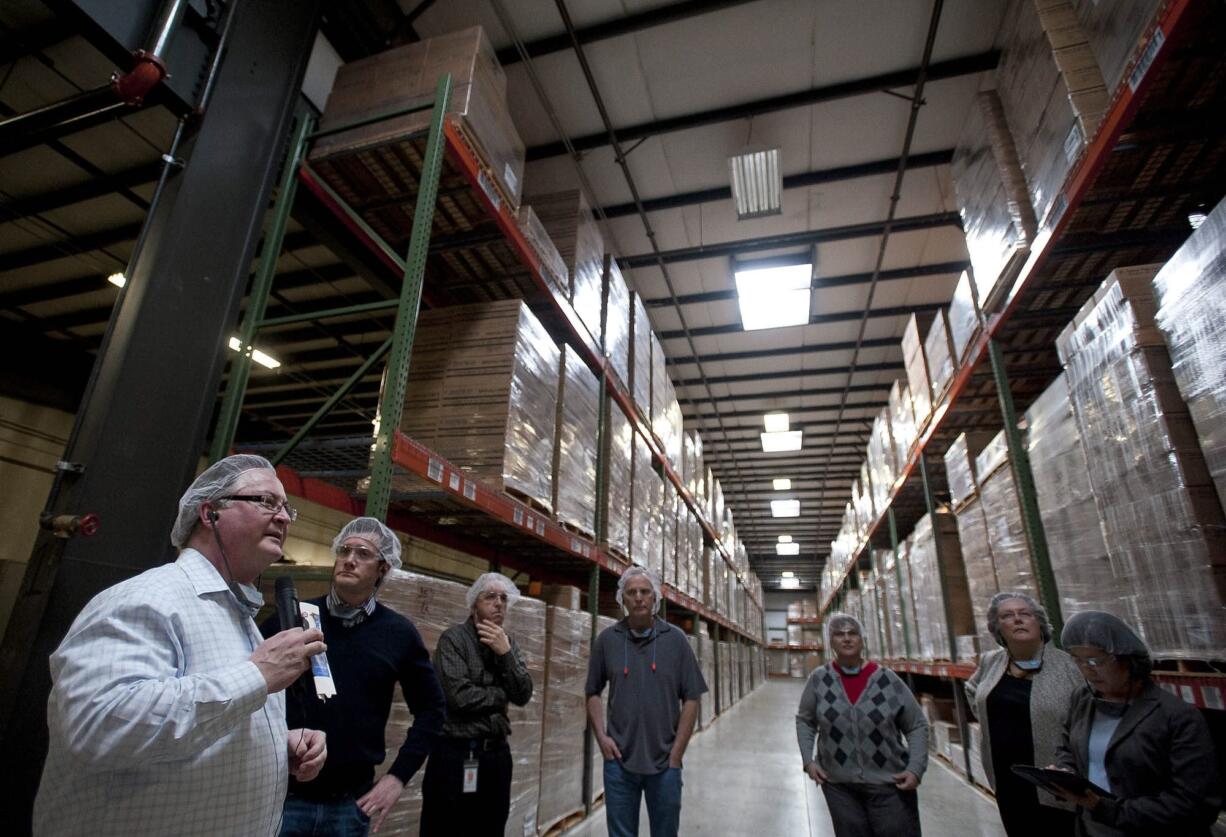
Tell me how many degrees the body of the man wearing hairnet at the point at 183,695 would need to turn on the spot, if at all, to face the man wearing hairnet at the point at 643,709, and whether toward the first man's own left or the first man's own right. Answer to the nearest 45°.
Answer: approximately 45° to the first man's own left

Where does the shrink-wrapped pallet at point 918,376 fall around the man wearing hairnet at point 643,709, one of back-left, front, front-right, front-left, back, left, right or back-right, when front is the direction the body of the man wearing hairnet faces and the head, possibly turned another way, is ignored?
back-left

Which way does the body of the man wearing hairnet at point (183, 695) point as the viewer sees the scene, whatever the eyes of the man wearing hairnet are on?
to the viewer's right

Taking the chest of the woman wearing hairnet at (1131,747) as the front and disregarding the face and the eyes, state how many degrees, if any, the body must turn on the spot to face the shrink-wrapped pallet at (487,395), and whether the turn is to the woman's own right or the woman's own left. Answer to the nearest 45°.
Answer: approximately 45° to the woman's own right

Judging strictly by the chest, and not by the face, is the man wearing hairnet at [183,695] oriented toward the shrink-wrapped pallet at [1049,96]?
yes

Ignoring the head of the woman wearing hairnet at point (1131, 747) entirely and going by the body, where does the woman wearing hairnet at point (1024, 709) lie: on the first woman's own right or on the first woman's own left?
on the first woman's own right

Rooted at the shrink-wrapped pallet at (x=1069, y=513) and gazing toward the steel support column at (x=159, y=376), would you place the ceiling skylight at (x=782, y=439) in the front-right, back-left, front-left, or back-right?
back-right

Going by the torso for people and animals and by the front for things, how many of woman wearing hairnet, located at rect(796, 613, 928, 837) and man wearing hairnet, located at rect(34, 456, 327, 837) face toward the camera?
1

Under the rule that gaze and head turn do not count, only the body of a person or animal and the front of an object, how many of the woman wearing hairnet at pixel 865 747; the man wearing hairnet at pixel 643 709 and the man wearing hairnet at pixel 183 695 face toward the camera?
2

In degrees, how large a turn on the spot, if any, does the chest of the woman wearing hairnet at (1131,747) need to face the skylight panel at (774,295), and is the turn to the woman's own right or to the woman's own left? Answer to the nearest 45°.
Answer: approximately 90° to the woman's own right
